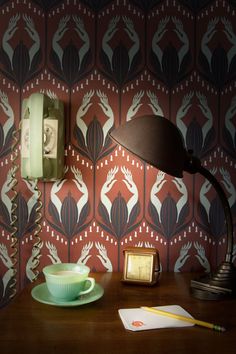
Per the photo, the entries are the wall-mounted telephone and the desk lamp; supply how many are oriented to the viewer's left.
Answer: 1

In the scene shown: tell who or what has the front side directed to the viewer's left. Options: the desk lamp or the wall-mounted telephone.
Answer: the desk lamp

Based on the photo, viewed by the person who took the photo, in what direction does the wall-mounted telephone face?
facing the viewer

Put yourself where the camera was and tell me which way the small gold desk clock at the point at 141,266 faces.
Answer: facing the viewer and to the left of the viewer

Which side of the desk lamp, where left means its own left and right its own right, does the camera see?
left

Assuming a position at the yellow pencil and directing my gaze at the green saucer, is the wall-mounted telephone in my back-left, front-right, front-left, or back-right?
front-right
